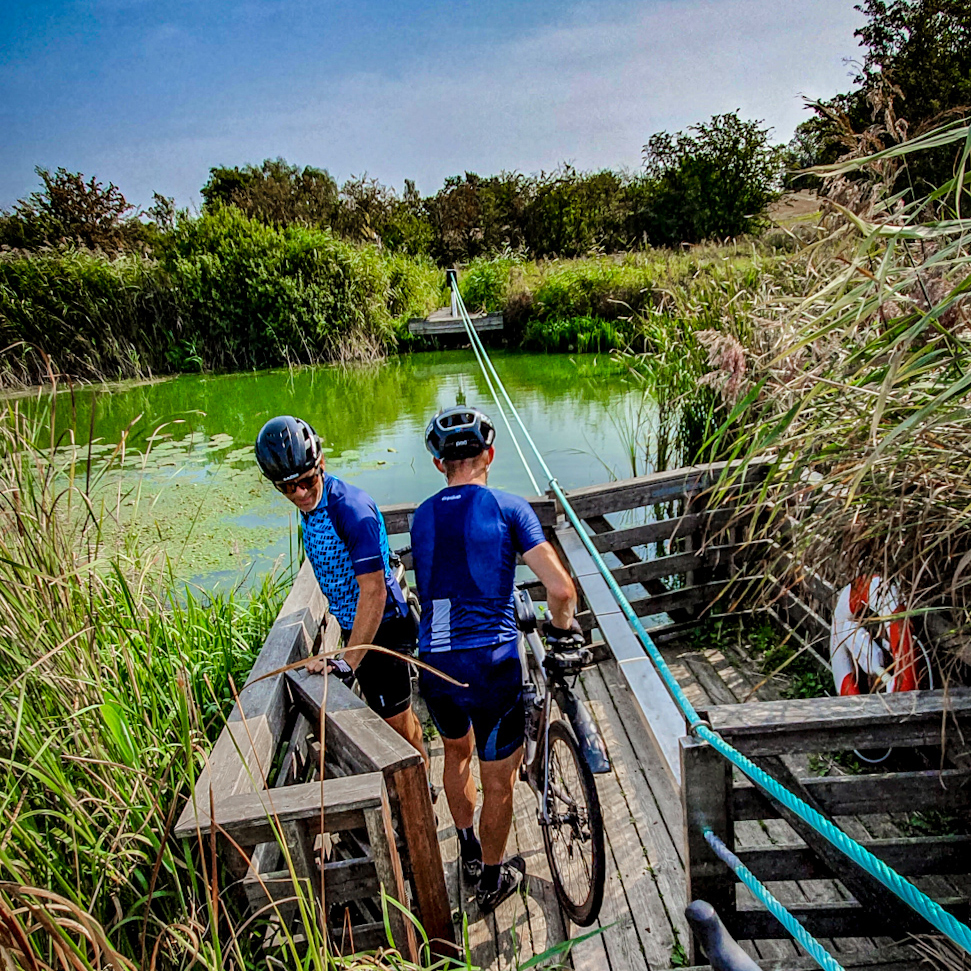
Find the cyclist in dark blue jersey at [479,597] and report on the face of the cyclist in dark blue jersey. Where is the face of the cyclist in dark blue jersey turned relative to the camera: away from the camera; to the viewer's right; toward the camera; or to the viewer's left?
away from the camera

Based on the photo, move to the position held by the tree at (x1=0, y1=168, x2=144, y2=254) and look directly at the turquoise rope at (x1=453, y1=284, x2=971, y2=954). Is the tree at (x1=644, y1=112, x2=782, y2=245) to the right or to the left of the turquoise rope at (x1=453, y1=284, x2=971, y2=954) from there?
left

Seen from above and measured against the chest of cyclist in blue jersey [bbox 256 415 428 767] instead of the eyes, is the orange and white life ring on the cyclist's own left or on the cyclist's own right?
on the cyclist's own left

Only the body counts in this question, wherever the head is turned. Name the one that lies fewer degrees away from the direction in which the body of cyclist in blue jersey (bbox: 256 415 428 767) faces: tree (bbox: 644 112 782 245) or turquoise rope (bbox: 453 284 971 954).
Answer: the turquoise rope
